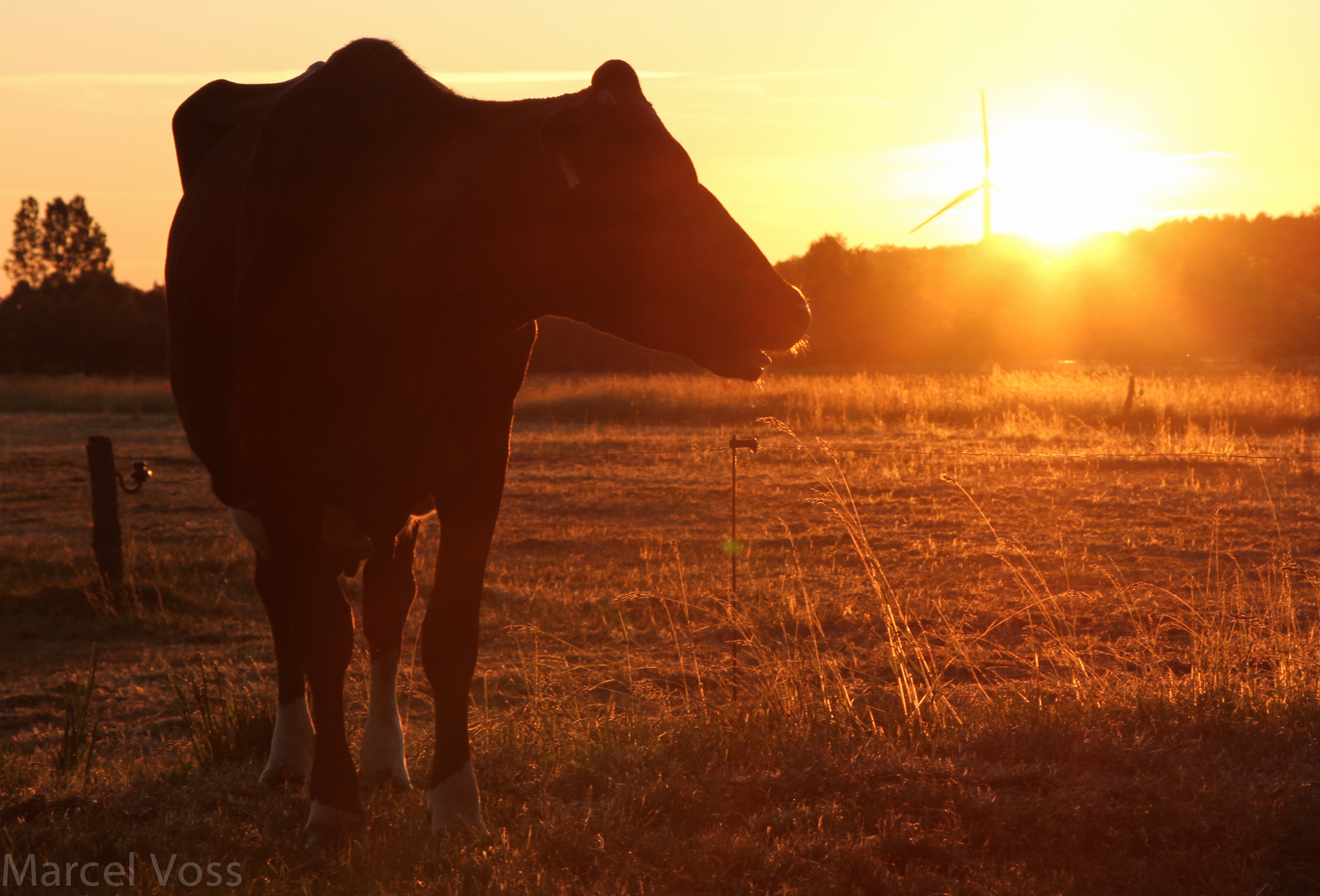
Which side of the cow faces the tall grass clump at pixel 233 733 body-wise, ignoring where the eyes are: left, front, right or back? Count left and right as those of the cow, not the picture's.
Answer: back

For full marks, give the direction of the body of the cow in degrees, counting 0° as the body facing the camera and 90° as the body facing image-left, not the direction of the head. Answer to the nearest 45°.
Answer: approximately 315°

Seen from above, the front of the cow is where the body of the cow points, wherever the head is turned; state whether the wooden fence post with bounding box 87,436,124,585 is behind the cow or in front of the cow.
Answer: behind
